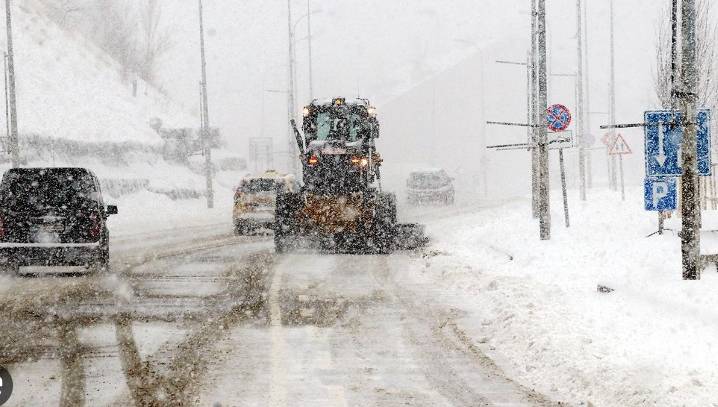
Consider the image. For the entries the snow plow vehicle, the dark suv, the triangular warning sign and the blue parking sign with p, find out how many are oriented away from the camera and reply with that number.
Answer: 1

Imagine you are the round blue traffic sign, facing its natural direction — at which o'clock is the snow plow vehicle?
The snow plow vehicle is roughly at 3 o'clock from the round blue traffic sign.

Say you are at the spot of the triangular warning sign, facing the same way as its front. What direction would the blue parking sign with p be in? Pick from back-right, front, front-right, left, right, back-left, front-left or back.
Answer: front

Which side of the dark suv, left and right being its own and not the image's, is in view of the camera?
back

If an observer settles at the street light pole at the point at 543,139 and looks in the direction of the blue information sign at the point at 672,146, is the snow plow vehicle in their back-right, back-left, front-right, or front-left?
back-right

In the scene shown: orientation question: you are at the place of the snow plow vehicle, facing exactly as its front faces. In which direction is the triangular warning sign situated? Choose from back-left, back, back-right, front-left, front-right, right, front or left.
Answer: back-left

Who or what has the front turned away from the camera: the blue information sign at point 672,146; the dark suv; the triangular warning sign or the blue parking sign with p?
the dark suv

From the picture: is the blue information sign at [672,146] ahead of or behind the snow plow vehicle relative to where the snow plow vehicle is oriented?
ahead

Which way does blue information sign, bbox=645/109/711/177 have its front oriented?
toward the camera

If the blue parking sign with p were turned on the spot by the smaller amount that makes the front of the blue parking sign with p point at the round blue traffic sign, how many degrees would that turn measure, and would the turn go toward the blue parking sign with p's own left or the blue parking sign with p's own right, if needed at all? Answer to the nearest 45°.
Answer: approximately 135° to the blue parking sign with p's own right

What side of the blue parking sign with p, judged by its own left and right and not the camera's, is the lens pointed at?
front

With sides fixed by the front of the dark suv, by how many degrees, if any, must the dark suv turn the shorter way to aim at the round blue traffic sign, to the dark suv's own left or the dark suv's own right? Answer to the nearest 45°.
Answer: approximately 90° to the dark suv's own right

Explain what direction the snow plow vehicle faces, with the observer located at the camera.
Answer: facing the viewer

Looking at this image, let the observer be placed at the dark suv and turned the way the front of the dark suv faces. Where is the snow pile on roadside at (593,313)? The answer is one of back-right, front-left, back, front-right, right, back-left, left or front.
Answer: back-right

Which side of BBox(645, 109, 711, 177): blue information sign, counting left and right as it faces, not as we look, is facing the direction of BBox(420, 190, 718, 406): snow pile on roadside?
front

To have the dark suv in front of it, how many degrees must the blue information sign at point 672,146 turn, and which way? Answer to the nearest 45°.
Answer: approximately 90° to its right
